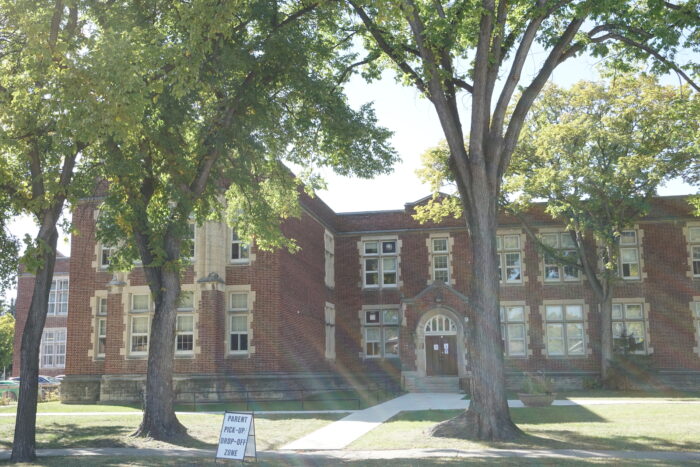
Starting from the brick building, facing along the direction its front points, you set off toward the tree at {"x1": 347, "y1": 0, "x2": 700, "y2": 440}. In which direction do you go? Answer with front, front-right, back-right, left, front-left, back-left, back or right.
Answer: front

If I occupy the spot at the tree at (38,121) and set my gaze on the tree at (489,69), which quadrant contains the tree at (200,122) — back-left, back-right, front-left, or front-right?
front-left

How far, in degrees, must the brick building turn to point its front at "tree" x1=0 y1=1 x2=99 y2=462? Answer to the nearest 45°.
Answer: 0° — it already faces it

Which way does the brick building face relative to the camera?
toward the camera

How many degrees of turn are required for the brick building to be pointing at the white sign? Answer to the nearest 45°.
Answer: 0° — it already faces it

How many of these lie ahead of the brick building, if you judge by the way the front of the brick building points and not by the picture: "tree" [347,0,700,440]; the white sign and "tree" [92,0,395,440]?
3

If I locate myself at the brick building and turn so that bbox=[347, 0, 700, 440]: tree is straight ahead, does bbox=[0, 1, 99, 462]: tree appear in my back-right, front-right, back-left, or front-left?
front-right

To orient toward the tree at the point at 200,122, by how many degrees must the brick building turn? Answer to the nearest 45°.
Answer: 0° — it already faces it

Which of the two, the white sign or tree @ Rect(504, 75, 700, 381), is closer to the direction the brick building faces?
the white sign
